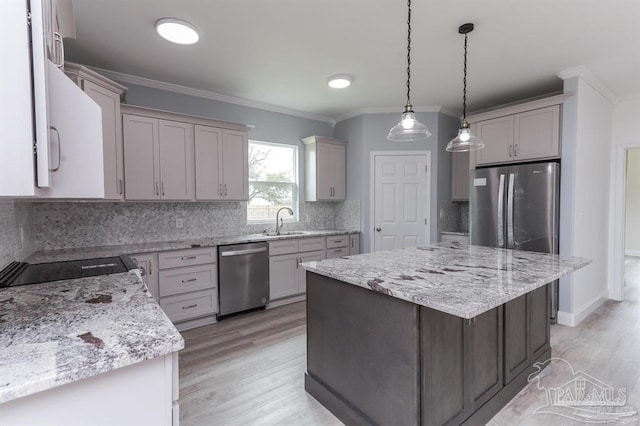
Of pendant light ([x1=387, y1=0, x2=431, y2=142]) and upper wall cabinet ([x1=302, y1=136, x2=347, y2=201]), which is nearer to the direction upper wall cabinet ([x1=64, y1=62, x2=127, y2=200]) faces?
the pendant light

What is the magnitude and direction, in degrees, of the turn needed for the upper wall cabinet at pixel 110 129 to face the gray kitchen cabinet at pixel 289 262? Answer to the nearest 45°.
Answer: approximately 45° to its left

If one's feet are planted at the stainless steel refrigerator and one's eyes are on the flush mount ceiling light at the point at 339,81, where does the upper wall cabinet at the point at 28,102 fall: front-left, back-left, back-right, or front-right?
front-left

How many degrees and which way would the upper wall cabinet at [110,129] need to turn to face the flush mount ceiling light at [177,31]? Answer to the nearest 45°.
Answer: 0° — it already faces it

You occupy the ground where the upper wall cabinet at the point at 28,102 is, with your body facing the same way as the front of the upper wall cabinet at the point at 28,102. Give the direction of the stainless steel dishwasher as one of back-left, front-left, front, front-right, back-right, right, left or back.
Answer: front-left

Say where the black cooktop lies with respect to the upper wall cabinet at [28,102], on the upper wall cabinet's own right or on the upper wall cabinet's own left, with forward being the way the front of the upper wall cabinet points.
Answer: on the upper wall cabinet's own left

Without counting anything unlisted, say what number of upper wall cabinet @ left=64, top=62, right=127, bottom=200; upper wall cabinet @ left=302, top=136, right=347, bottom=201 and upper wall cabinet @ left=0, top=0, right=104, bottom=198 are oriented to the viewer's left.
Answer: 0

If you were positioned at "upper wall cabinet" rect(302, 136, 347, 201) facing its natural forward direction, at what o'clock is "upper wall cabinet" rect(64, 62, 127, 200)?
"upper wall cabinet" rect(64, 62, 127, 200) is roughly at 3 o'clock from "upper wall cabinet" rect(302, 136, 347, 201).

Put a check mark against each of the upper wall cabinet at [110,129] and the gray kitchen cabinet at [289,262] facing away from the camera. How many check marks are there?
0

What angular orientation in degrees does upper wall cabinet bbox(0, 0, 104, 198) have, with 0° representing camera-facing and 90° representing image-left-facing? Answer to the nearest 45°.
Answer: approximately 270°

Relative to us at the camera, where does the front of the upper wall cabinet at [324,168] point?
facing the viewer and to the right of the viewer
